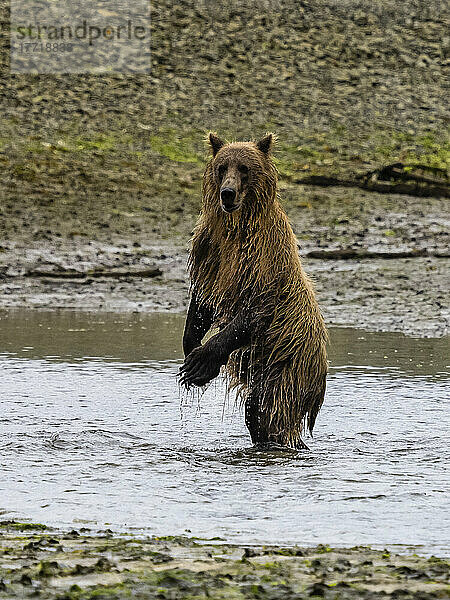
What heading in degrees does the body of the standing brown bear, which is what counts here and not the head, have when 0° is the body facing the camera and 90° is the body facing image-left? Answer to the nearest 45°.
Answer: approximately 45°
